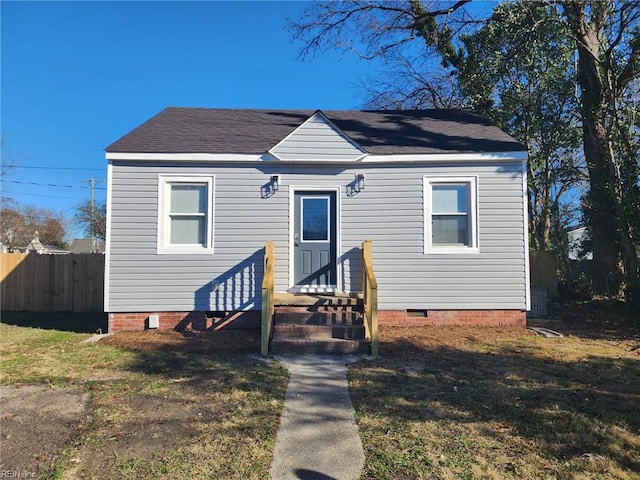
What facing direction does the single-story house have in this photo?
toward the camera

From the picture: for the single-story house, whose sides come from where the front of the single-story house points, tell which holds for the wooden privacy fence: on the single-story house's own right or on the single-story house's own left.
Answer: on the single-story house's own right
